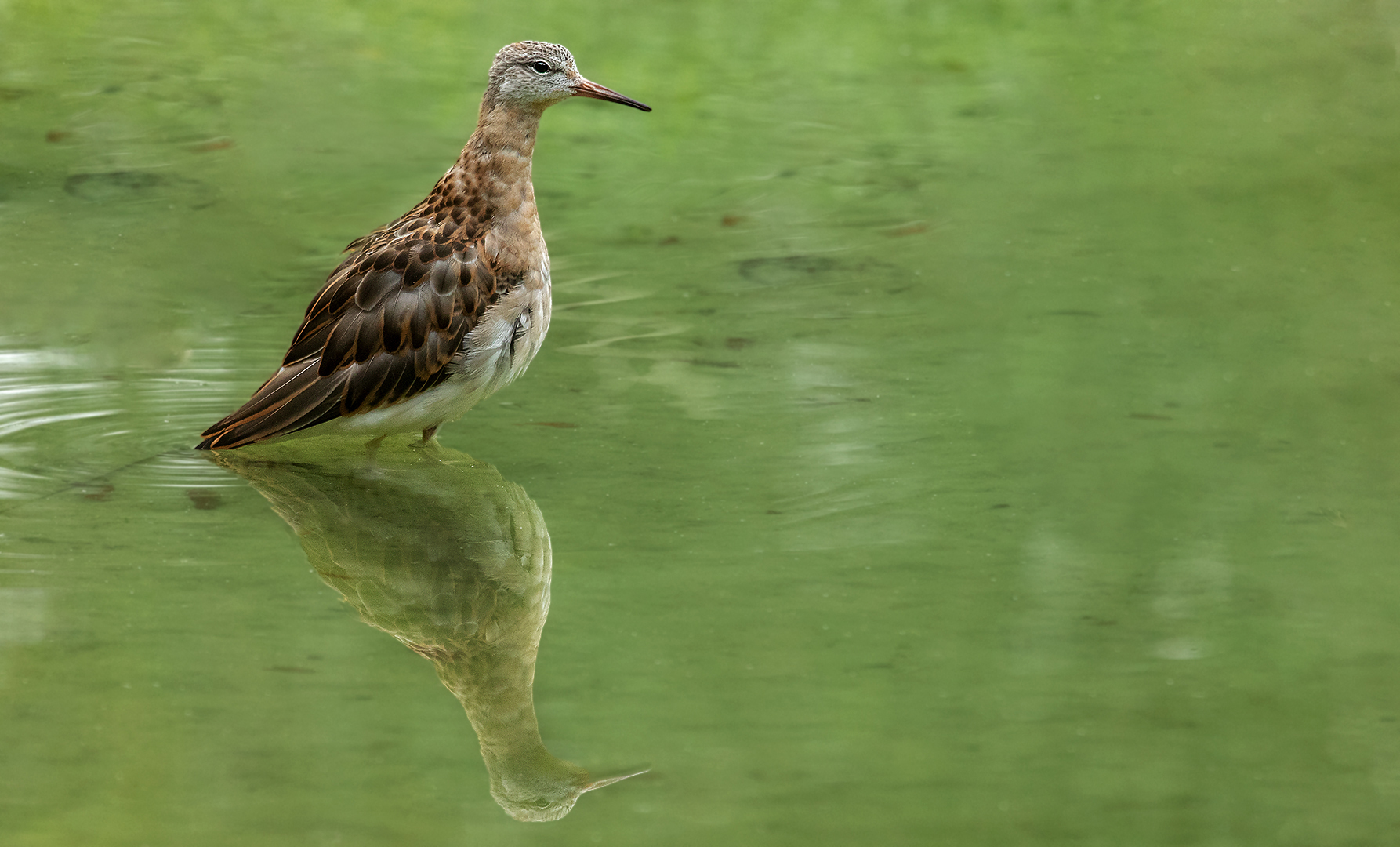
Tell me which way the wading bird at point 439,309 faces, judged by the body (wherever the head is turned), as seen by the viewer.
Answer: to the viewer's right
